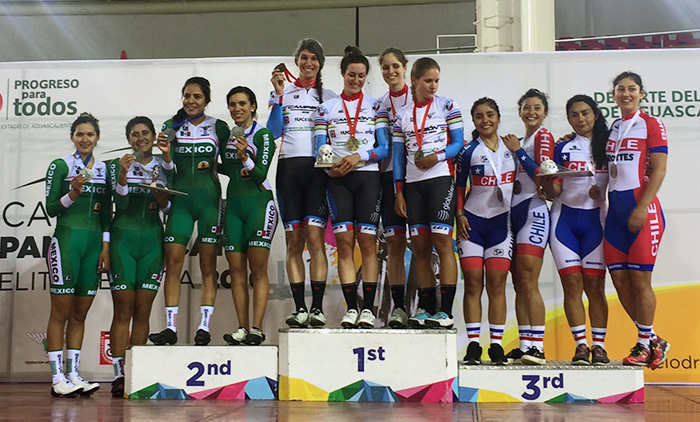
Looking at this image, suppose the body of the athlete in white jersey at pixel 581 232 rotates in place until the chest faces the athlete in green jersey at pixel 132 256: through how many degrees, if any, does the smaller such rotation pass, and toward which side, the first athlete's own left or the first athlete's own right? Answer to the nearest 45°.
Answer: approximately 90° to the first athlete's own right

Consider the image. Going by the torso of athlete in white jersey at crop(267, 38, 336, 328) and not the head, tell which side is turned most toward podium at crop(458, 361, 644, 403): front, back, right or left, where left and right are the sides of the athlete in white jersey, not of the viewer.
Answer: left

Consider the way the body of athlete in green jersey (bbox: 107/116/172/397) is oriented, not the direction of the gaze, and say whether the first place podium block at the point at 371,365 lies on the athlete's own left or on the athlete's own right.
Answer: on the athlete's own left

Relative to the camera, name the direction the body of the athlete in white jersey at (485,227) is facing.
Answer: toward the camera

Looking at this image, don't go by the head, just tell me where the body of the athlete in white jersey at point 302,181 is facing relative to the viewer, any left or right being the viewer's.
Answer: facing the viewer

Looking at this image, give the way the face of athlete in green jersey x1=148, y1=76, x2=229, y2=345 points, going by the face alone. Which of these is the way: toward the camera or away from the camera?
toward the camera

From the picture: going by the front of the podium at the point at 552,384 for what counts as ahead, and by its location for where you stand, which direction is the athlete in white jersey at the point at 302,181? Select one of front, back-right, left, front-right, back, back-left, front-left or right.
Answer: right

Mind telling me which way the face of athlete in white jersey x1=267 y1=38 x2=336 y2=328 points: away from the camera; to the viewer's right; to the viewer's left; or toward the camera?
toward the camera

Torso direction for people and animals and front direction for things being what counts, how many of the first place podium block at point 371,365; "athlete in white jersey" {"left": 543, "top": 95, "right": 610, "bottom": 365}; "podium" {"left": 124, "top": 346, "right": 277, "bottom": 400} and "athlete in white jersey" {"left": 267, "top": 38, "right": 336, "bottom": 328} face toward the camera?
4

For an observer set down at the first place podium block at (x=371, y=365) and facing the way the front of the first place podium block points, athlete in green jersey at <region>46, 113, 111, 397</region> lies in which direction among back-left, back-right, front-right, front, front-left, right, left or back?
right

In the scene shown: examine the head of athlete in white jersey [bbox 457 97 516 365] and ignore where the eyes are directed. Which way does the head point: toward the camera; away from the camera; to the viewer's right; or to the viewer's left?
toward the camera

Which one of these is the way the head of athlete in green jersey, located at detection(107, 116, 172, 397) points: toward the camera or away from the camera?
toward the camera

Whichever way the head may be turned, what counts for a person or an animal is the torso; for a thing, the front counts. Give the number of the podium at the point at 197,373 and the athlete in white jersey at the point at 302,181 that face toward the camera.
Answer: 2

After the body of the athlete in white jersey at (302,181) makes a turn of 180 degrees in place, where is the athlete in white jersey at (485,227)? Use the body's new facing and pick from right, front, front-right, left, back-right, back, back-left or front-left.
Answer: right

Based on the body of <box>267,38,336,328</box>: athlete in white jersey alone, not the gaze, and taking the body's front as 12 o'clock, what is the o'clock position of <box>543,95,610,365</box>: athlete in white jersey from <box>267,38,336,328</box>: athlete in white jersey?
<box>543,95,610,365</box>: athlete in white jersey is roughly at 9 o'clock from <box>267,38,336,328</box>: athlete in white jersey.

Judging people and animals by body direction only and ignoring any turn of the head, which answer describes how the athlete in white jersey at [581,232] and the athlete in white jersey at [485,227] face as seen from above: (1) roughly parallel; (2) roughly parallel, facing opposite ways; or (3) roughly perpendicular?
roughly parallel

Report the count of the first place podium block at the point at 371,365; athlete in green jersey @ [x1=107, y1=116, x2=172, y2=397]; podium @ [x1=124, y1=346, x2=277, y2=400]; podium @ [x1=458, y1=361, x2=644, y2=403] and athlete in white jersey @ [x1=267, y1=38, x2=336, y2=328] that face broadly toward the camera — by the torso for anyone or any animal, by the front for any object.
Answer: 5
